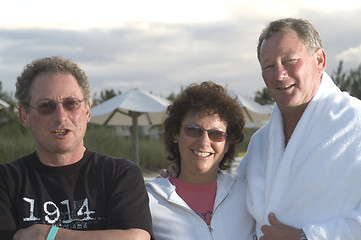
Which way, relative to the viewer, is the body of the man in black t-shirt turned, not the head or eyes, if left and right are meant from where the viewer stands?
facing the viewer

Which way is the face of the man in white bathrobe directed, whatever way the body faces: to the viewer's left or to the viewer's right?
to the viewer's left

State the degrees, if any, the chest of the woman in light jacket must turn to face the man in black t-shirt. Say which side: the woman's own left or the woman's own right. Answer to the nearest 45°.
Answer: approximately 45° to the woman's own right

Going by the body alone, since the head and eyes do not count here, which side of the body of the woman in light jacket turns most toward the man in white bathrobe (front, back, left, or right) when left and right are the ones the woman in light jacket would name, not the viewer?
left

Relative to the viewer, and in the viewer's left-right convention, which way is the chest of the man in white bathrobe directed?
facing the viewer and to the left of the viewer

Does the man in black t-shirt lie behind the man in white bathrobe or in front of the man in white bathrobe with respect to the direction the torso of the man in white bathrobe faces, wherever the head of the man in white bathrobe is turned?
in front

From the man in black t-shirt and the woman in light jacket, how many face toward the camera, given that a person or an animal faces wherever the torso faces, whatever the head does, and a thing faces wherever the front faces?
2

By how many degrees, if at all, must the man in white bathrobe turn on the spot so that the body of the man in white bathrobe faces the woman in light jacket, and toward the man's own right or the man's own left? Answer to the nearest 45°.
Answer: approximately 45° to the man's own right

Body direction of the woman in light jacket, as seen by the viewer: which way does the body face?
toward the camera

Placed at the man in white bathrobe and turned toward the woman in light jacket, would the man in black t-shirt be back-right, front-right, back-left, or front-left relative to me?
front-left

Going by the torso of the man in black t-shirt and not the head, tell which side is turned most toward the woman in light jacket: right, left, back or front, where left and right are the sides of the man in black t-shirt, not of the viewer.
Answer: left
